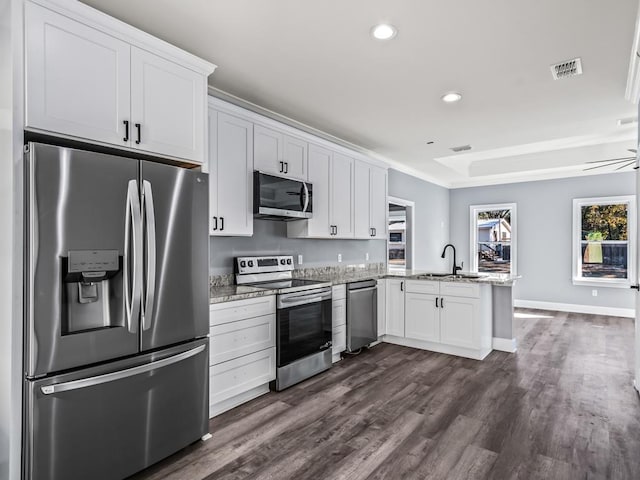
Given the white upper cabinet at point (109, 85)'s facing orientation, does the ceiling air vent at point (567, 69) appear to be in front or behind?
in front

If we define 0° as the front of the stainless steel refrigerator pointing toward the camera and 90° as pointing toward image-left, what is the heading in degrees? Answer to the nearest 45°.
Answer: approximately 315°

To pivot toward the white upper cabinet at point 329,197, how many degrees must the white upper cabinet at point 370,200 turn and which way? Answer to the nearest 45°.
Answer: approximately 90° to its right

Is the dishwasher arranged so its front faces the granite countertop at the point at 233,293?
no

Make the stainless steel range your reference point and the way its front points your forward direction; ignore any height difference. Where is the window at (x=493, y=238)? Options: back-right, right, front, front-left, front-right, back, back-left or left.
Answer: left

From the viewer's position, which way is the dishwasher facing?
facing the viewer and to the right of the viewer

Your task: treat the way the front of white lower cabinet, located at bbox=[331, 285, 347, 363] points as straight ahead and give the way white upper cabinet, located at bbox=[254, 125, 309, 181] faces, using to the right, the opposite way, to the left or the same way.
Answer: the same way

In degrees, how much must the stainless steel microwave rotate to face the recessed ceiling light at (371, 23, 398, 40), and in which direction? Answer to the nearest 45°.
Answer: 0° — it already faces it

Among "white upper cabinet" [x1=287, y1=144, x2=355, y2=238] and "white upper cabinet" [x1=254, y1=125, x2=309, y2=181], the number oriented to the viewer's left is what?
0

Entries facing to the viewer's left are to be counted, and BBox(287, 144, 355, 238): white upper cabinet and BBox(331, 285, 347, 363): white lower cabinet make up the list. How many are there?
0

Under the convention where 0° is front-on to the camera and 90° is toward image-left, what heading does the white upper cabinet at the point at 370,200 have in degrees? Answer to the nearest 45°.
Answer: approximately 315°

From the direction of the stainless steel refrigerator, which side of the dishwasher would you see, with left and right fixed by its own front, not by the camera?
right

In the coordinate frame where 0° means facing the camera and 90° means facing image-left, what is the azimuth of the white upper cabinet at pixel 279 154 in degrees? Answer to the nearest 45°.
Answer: approximately 315°

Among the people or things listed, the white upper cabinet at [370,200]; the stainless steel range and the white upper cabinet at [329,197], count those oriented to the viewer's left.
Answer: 0

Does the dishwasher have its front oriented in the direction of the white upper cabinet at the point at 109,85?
no

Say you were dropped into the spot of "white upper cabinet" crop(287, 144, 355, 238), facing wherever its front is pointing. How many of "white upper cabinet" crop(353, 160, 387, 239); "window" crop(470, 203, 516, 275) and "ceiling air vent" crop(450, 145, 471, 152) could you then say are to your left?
3

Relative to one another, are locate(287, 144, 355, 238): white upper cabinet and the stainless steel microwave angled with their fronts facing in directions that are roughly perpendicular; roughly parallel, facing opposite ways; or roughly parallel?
roughly parallel

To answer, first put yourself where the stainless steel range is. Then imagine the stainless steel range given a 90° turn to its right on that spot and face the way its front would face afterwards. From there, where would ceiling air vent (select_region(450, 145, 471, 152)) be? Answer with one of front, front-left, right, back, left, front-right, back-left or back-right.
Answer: back

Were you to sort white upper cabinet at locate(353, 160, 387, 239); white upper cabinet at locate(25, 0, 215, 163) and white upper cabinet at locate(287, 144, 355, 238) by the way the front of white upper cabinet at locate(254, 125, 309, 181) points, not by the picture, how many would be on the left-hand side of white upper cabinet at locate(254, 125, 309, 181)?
2

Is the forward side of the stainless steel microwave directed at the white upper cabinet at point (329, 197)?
no

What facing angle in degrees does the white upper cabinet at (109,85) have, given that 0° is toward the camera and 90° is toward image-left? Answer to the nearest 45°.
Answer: approximately 315°

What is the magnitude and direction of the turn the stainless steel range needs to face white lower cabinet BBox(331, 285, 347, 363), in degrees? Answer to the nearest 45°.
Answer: approximately 90° to its left
